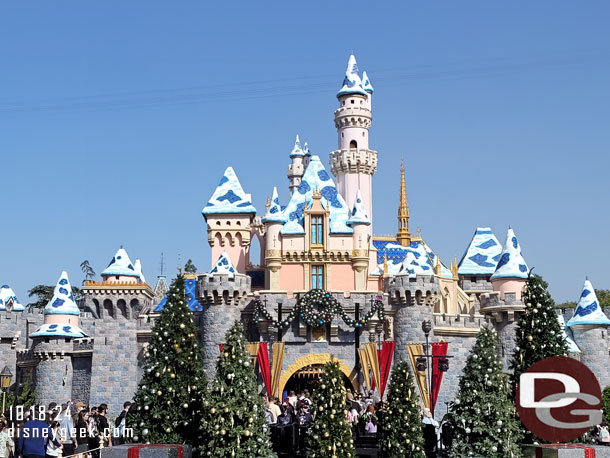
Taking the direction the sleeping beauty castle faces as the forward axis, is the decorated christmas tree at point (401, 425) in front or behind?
in front

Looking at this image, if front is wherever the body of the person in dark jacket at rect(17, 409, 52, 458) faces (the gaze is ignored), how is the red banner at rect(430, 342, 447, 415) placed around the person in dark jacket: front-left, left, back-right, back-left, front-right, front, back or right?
front-right

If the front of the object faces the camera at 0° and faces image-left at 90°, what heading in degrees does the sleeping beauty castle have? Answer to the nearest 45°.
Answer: approximately 0°

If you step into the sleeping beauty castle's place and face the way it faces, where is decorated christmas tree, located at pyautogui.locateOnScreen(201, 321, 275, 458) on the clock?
The decorated christmas tree is roughly at 12 o'clock from the sleeping beauty castle.

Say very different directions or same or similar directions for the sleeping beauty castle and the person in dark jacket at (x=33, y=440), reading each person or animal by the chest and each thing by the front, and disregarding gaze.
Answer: very different directions

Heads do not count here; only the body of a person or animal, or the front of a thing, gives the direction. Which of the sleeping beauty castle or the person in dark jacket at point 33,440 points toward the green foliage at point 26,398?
the person in dark jacket

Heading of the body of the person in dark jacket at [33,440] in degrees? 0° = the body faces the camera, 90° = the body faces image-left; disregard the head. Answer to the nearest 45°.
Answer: approximately 180°

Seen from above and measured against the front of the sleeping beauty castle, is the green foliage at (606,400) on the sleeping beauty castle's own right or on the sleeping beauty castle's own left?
on the sleeping beauty castle's own left

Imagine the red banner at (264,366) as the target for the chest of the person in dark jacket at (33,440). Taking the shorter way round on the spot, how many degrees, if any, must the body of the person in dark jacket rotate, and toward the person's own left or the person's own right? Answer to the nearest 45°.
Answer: approximately 45° to the person's own right

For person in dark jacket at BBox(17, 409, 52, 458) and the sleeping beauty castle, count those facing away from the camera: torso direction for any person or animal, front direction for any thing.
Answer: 1

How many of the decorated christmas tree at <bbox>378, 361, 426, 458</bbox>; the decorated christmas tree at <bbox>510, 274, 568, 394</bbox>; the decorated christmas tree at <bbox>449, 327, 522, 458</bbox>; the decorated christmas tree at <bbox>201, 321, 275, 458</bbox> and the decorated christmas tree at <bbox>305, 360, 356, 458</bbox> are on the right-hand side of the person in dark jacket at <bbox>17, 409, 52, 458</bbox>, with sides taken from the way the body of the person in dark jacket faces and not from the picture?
5

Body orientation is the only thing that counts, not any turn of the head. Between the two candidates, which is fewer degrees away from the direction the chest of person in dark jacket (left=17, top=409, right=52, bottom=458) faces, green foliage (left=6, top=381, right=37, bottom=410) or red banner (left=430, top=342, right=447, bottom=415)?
the green foliage
